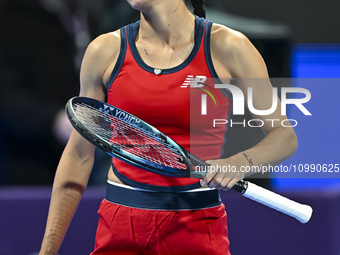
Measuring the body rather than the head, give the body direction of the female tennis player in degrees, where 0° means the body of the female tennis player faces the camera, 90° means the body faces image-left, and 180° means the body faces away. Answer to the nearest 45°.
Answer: approximately 0°
